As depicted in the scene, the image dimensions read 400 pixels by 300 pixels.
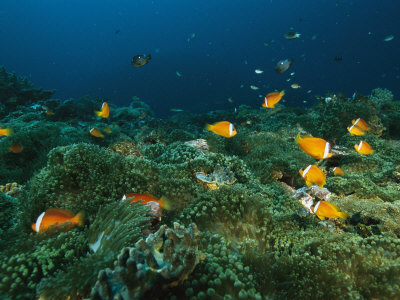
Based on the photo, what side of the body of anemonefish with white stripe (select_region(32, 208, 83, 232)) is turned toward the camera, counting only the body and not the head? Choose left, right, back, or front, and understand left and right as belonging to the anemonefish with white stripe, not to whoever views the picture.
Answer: left

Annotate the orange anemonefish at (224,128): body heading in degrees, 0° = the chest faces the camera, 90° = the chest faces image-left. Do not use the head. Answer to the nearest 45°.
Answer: approximately 270°

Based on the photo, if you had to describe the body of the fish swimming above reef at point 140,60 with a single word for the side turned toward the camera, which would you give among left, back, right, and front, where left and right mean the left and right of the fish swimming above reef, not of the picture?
left

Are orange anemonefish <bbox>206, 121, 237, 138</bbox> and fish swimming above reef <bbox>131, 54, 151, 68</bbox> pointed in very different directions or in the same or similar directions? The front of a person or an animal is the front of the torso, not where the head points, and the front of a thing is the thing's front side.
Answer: very different directions

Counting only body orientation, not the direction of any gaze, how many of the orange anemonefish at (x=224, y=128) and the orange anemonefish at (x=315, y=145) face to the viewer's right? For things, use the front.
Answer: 2

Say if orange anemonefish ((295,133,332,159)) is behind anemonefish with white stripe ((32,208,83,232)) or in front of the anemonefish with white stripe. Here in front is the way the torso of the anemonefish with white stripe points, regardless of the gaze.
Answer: behind

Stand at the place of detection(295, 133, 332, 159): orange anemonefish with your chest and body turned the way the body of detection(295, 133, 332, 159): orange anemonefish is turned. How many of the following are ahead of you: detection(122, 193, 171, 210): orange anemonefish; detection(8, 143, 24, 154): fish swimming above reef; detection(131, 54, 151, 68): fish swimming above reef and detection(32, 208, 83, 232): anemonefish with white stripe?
0

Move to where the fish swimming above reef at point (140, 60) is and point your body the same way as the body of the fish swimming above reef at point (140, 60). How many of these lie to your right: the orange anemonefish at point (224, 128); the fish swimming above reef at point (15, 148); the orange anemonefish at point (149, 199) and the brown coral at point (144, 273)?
0

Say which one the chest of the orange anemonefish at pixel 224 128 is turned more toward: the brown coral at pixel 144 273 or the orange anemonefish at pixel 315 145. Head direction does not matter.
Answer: the orange anemonefish

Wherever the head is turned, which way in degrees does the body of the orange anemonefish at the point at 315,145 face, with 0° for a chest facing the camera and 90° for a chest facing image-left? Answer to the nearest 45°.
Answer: approximately 270°

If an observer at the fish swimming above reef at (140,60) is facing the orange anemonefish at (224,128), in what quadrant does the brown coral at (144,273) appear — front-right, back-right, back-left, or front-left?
front-right

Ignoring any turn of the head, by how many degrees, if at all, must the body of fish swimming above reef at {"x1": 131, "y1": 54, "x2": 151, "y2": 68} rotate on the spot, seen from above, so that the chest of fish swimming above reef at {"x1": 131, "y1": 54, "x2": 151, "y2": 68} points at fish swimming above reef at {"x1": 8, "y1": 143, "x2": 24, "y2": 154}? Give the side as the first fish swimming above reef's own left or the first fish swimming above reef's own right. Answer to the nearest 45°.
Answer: approximately 45° to the first fish swimming above reef's own left

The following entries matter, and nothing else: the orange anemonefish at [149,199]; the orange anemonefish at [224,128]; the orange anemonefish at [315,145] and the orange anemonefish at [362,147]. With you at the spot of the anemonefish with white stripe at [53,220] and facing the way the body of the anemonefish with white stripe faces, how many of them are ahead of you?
0

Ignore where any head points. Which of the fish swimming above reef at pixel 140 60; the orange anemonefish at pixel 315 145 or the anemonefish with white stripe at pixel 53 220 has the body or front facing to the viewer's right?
the orange anemonefish

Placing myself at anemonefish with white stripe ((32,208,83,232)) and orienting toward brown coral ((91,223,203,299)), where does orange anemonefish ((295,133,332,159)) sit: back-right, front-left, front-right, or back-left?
front-left

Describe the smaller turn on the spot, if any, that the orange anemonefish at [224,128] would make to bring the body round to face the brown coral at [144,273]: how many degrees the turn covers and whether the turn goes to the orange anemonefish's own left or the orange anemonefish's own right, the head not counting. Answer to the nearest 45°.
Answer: approximately 90° to the orange anemonefish's own right

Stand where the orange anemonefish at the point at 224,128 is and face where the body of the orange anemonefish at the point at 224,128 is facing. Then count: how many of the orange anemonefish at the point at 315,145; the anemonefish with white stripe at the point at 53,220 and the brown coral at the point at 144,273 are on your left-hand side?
0

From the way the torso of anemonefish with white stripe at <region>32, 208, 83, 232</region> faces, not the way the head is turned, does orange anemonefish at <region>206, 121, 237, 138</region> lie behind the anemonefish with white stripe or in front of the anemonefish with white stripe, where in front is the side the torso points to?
behind
